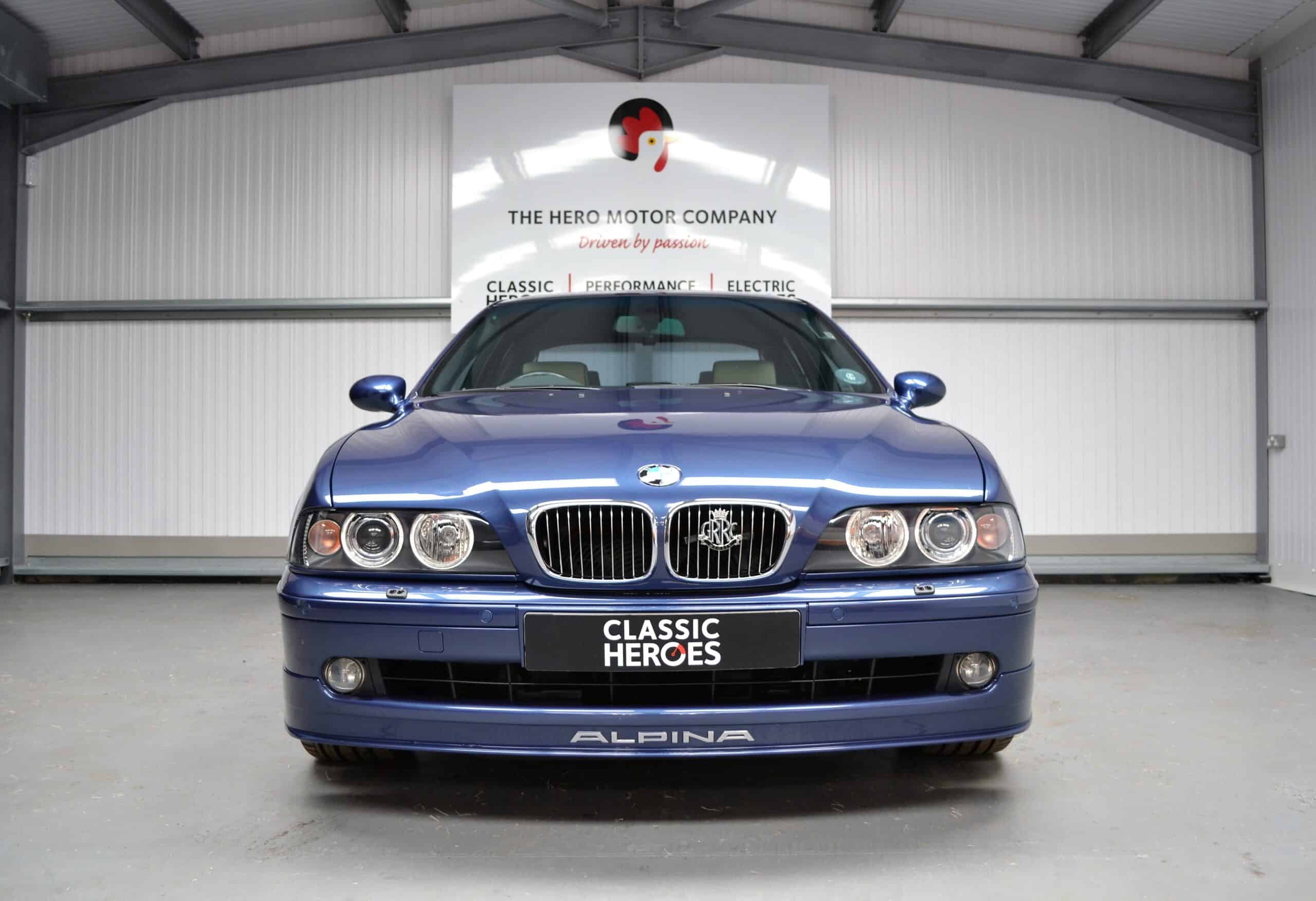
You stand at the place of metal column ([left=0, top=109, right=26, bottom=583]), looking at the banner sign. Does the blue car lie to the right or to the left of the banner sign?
right

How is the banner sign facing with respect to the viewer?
toward the camera

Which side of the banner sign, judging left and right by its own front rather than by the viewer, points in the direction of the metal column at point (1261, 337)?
left

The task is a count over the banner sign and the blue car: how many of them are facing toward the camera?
2

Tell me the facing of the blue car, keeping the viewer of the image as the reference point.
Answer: facing the viewer

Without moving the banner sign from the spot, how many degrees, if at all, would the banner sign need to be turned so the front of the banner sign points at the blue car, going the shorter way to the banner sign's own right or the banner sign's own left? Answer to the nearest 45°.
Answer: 0° — it already faces it

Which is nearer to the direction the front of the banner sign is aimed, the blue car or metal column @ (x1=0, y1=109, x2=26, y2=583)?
the blue car

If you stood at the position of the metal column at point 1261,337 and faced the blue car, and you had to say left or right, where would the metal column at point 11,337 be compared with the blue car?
right

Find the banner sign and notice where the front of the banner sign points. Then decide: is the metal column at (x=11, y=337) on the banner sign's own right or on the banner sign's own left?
on the banner sign's own right

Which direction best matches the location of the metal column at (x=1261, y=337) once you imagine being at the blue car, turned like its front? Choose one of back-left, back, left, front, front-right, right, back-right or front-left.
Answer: back-left

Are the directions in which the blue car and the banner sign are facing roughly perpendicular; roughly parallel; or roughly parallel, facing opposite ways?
roughly parallel
